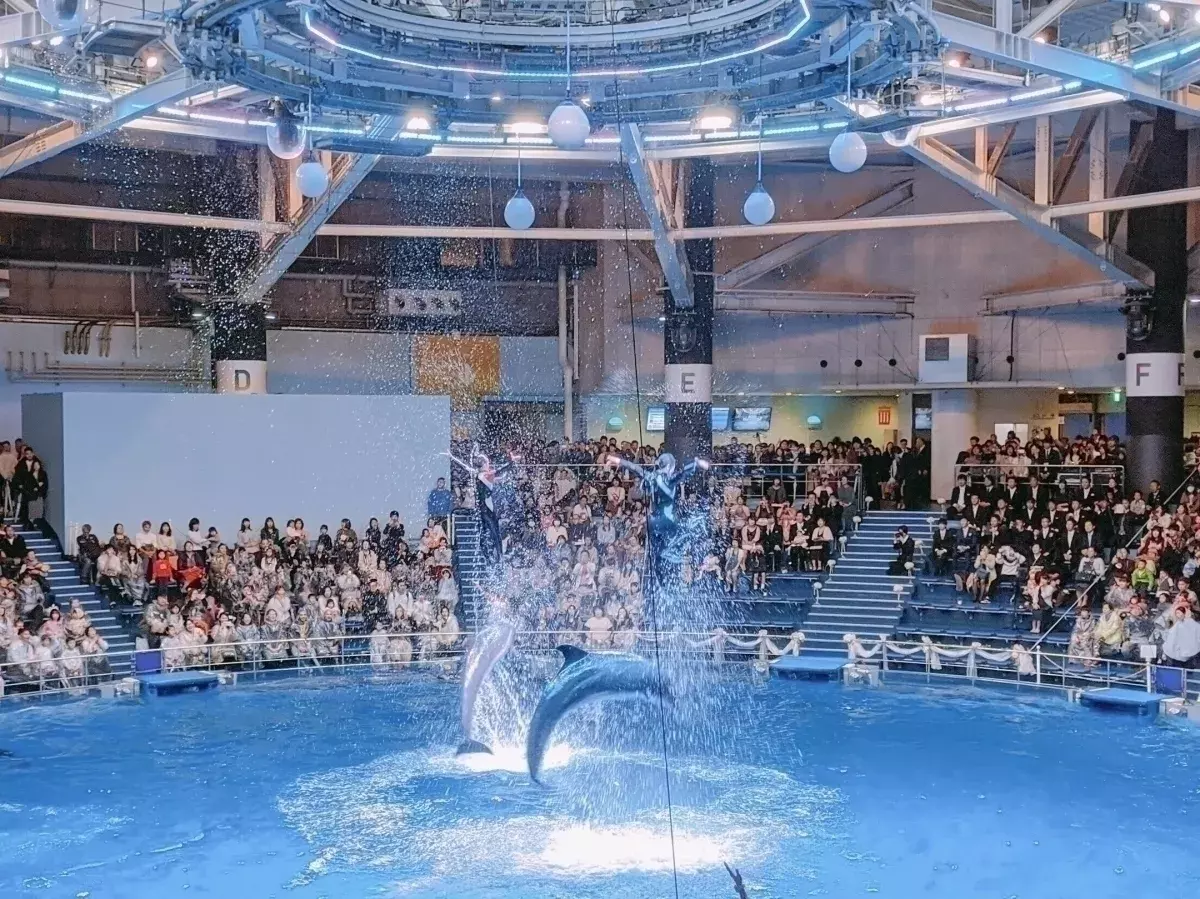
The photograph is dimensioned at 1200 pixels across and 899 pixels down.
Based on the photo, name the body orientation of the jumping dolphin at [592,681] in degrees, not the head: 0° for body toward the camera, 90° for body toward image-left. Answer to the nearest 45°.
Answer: approximately 270°

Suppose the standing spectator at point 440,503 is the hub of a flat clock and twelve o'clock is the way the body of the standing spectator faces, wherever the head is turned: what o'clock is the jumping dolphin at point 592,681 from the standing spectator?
The jumping dolphin is roughly at 12 o'clock from the standing spectator.

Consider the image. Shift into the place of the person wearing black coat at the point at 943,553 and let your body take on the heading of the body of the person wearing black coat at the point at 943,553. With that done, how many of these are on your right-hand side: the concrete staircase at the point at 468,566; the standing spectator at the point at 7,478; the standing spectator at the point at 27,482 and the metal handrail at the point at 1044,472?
3

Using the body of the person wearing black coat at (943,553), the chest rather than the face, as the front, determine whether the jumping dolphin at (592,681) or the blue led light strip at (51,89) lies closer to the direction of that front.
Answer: the jumping dolphin

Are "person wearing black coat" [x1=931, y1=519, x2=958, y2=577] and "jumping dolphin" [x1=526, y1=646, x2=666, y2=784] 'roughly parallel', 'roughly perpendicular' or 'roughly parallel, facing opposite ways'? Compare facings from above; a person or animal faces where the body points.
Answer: roughly perpendicular

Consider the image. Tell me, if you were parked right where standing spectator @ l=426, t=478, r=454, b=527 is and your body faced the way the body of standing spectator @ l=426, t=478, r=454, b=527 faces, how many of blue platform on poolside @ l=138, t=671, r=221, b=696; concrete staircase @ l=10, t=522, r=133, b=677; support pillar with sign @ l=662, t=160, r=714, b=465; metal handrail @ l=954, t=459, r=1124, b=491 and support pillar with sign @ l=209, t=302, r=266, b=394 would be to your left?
2

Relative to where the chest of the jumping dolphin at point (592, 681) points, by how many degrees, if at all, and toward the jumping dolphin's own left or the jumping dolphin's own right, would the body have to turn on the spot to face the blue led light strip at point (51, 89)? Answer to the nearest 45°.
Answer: approximately 135° to the jumping dolphin's own left

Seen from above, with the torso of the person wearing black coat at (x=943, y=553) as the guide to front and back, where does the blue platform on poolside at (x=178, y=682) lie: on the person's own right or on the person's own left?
on the person's own right
